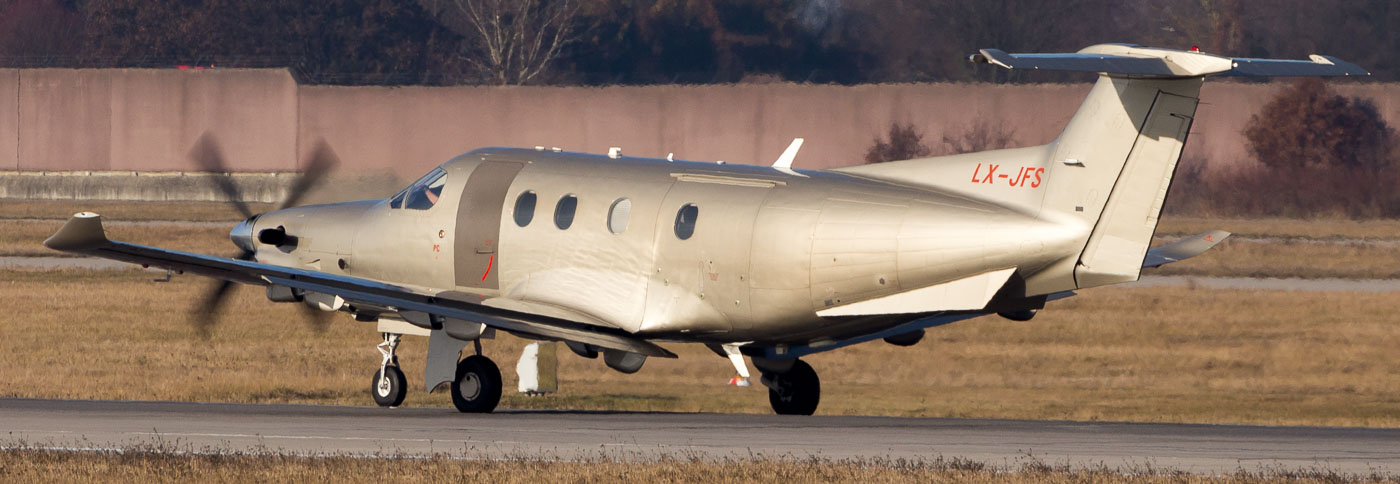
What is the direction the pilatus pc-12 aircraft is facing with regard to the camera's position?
facing away from the viewer and to the left of the viewer
